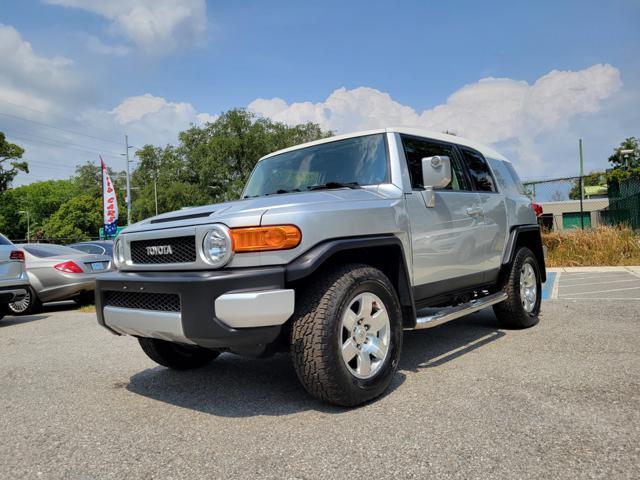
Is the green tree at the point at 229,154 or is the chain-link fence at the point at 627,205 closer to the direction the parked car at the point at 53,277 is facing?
the green tree

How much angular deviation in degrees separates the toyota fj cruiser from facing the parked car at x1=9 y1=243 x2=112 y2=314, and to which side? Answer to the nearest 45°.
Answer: approximately 90° to its right

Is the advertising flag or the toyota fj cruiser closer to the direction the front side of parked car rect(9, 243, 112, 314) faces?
the advertising flag

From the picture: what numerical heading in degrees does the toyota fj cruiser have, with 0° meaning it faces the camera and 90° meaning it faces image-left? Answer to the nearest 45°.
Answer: approximately 45°

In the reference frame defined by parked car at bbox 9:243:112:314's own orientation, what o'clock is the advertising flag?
The advertising flag is roughly at 2 o'clock from the parked car.

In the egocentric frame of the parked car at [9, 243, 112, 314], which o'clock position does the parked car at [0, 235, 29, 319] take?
the parked car at [0, 235, 29, 319] is roughly at 8 o'clock from the parked car at [9, 243, 112, 314].

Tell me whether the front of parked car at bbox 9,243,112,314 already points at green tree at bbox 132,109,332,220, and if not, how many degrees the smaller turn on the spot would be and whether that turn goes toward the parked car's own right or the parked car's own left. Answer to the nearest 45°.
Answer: approximately 90° to the parked car's own right

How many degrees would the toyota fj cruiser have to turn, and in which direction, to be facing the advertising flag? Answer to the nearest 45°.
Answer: approximately 90° to its right

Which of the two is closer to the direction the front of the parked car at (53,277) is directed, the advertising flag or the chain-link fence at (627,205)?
the advertising flag

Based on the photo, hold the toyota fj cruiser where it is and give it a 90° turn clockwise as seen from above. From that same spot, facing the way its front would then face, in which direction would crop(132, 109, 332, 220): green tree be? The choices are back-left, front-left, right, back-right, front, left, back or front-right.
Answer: front-right

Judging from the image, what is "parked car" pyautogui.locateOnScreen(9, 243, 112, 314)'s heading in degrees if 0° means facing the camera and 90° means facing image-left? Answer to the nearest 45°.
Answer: approximately 135°

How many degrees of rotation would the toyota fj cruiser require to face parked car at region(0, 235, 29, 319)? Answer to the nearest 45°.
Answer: approximately 90° to its right
